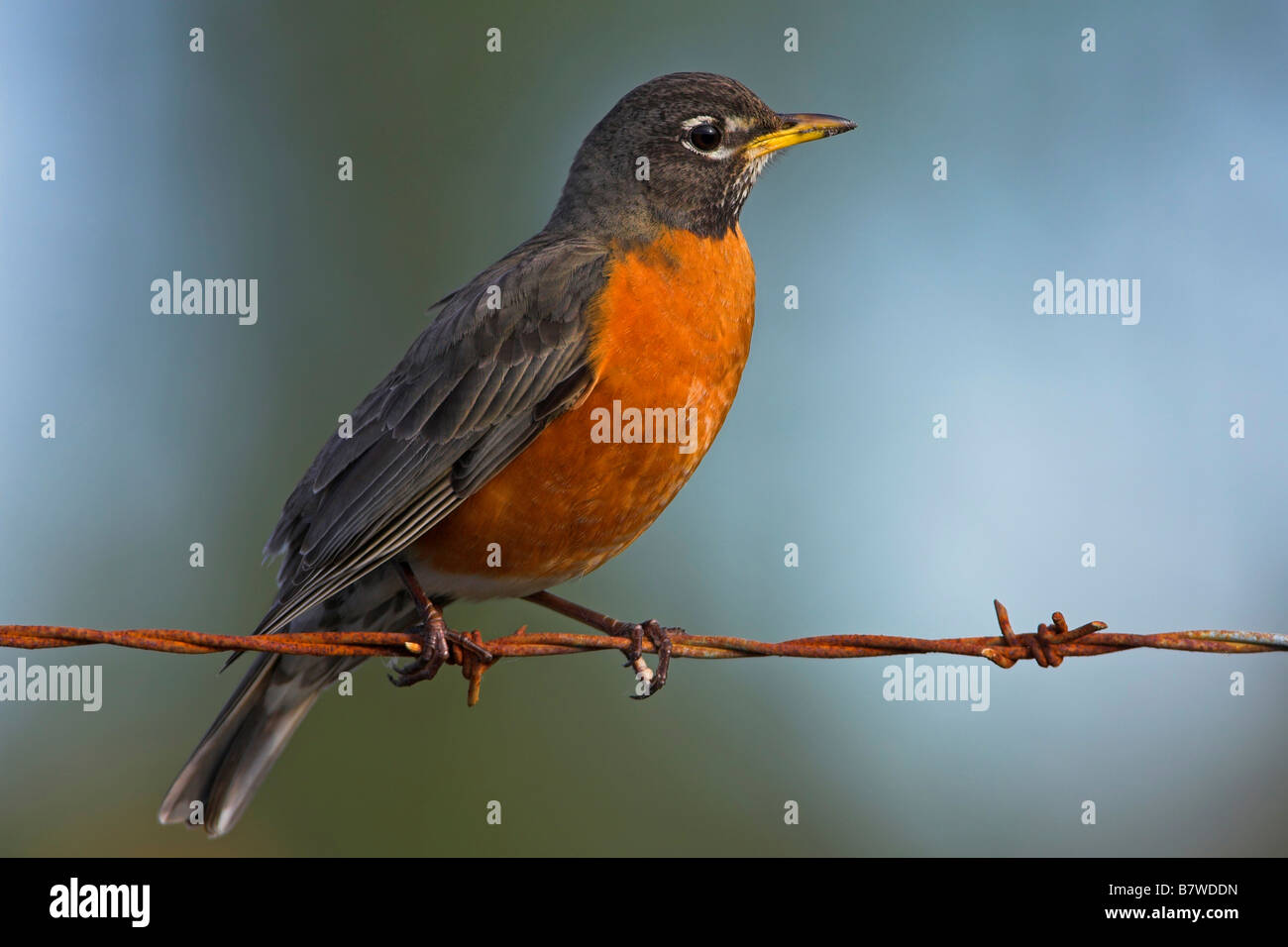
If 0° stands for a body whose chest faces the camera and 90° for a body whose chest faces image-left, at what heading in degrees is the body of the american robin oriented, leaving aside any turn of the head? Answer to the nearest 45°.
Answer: approximately 270°
